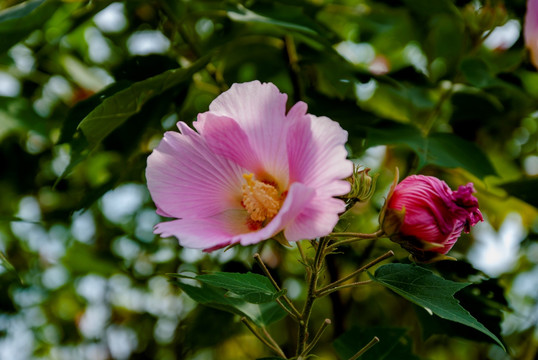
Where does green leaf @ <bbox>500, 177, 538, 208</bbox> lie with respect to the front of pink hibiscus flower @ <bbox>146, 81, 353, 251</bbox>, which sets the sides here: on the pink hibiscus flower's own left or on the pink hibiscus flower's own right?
on the pink hibiscus flower's own left

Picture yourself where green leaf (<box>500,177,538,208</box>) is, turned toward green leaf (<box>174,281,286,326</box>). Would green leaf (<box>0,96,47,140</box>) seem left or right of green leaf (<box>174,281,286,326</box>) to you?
right

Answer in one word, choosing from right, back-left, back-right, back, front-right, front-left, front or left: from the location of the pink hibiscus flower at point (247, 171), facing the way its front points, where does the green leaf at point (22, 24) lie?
back-right

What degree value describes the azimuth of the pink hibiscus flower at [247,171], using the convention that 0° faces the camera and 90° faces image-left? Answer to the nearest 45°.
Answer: approximately 0°

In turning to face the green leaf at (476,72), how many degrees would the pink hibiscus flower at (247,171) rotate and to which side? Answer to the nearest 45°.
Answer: approximately 135° to its left
